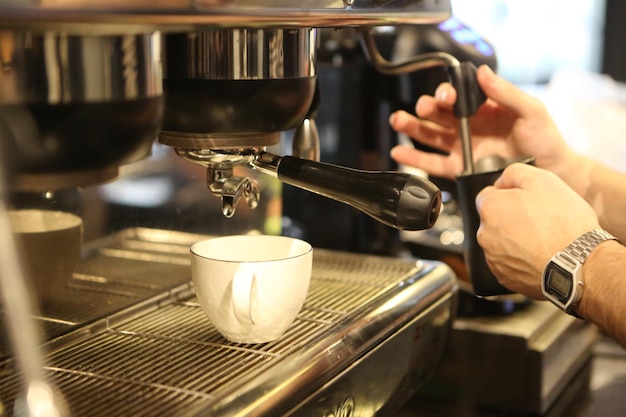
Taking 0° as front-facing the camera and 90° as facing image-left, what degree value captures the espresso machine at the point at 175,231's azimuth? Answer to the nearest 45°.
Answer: approximately 315°
